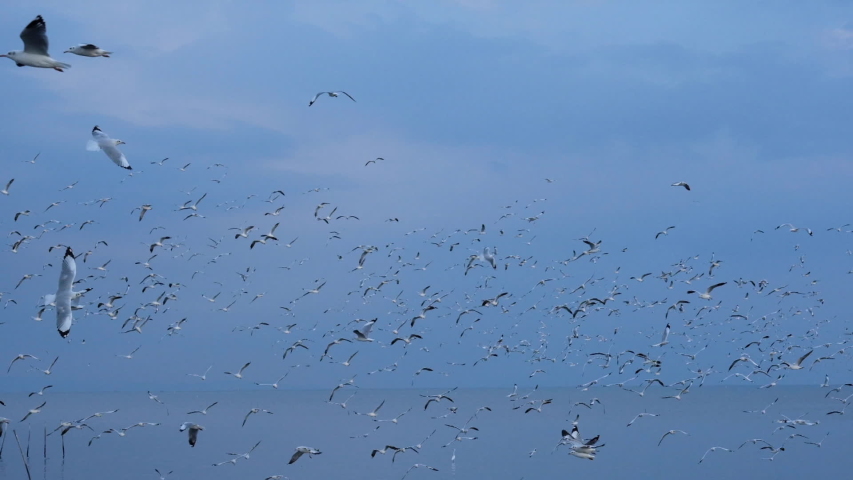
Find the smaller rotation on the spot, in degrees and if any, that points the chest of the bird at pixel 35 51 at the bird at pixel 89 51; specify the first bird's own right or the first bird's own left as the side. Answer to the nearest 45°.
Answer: approximately 180°

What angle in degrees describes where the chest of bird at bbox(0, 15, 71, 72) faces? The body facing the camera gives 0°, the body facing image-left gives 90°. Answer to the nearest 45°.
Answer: approximately 90°

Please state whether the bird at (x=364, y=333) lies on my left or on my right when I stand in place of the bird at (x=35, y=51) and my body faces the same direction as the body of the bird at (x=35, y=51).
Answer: on my right

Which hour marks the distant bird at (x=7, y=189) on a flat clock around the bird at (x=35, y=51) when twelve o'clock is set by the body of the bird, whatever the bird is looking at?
The distant bird is roughly at 3 o'clock from the bird.

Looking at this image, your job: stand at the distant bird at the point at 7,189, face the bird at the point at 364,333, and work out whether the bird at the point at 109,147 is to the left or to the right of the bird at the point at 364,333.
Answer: right
